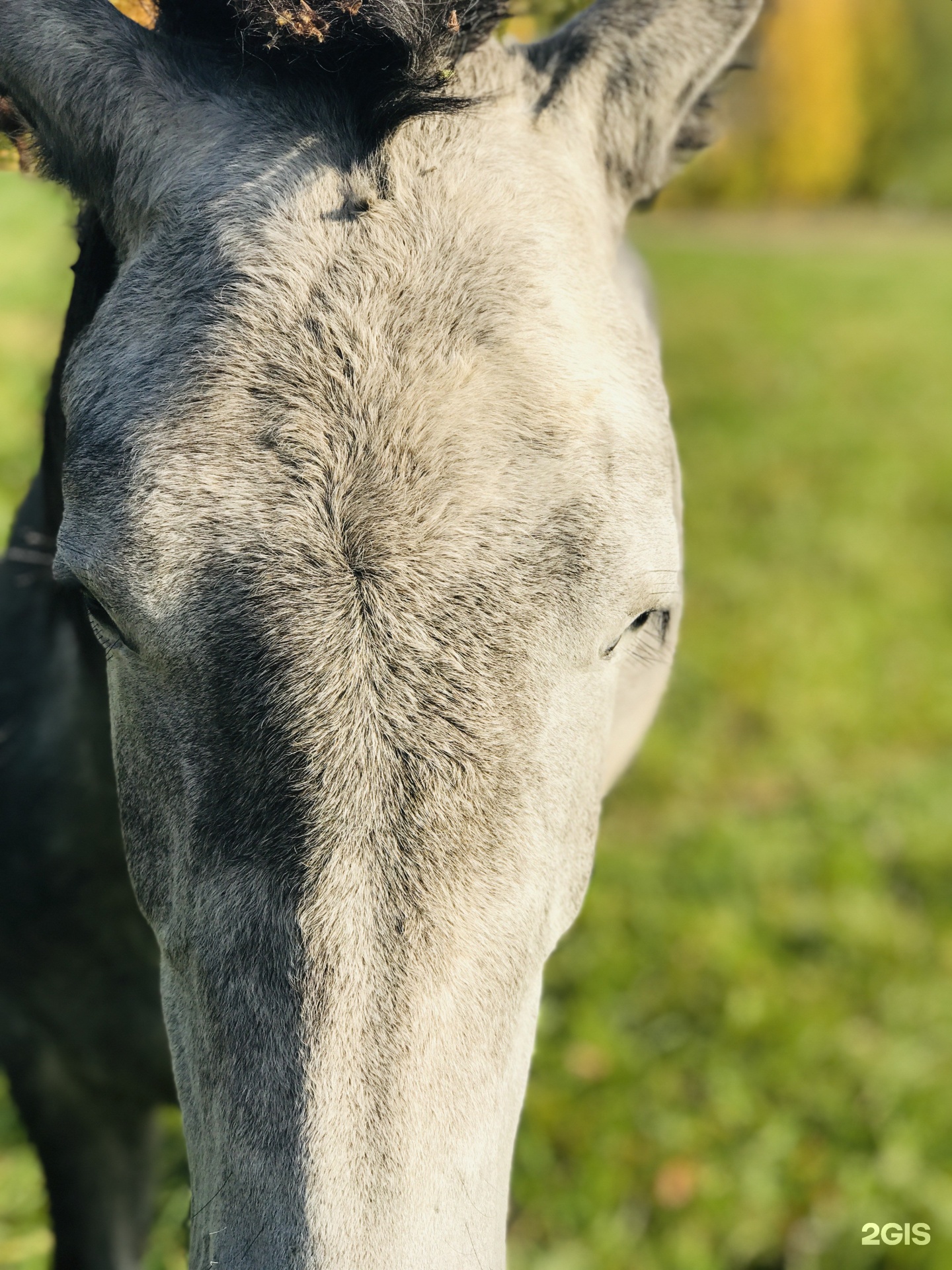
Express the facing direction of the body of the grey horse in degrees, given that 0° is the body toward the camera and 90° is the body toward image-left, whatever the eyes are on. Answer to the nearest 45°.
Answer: approximately 0°

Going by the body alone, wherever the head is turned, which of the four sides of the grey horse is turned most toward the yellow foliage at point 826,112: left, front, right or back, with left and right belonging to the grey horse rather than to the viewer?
back

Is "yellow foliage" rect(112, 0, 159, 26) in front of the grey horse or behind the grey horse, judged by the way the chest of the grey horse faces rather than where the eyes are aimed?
behind
